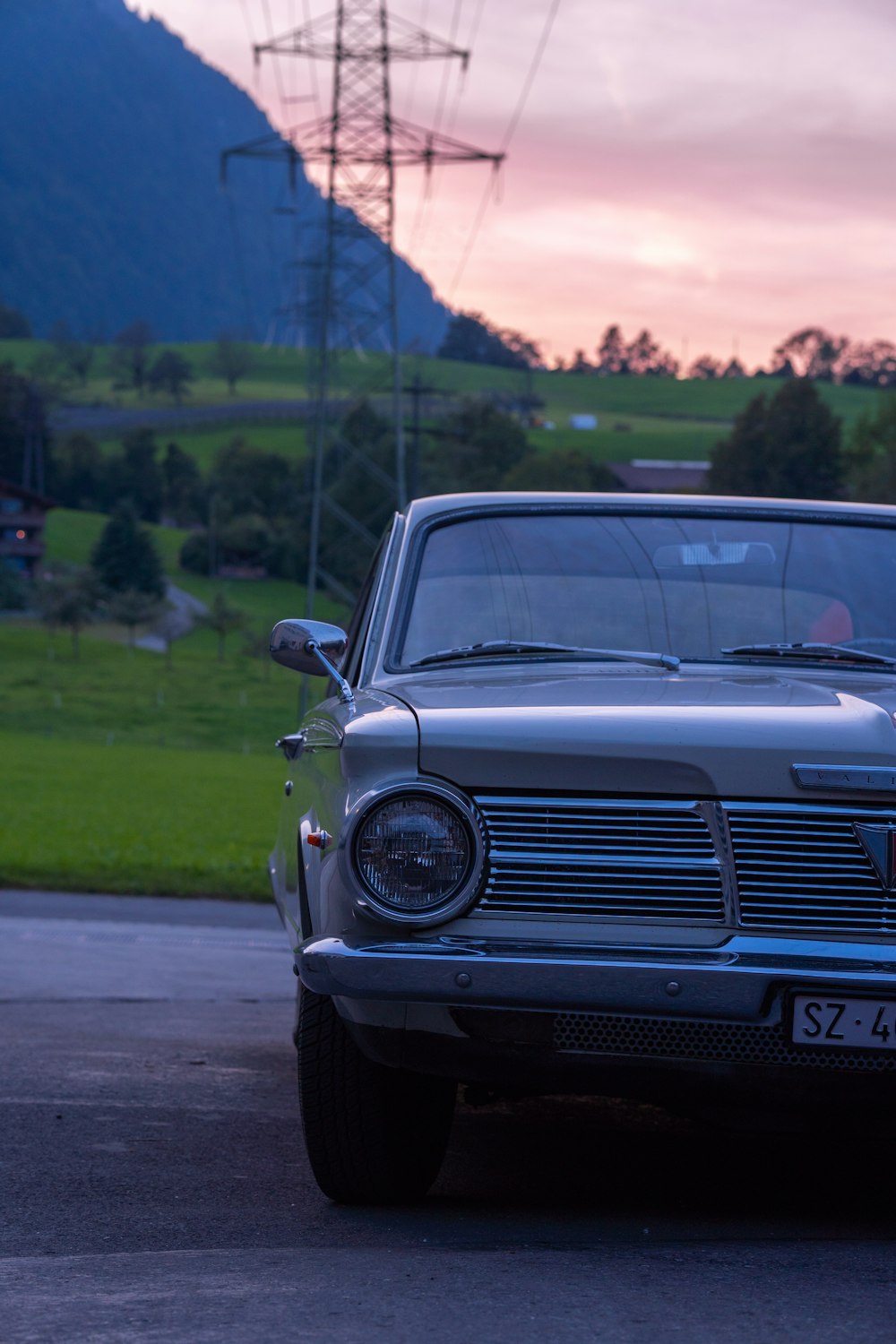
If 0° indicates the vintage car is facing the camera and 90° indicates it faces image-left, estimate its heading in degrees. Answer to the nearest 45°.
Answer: approximately 0°
